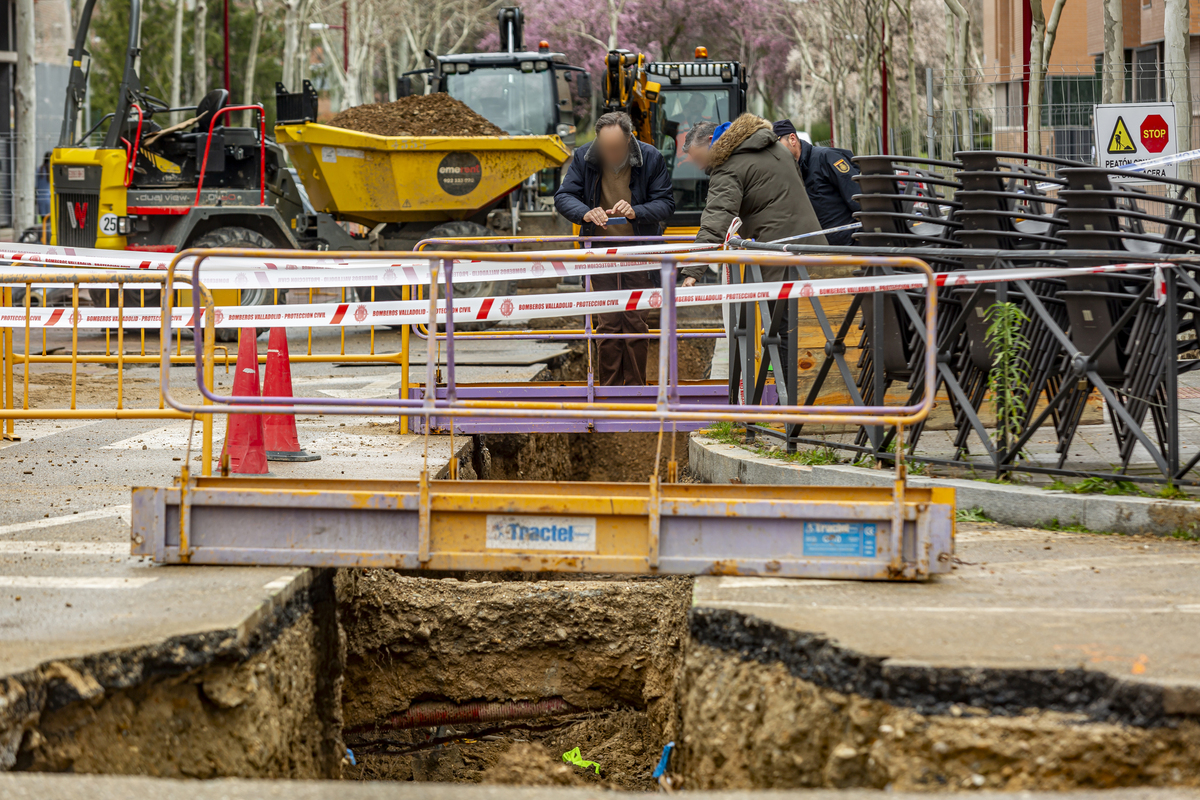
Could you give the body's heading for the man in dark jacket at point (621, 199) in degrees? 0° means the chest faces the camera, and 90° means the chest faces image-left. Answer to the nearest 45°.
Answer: approximately 0°

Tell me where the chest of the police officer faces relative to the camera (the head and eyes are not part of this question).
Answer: to the viewer's left

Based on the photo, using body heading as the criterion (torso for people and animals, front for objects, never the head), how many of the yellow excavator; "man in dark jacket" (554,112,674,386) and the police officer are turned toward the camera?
2

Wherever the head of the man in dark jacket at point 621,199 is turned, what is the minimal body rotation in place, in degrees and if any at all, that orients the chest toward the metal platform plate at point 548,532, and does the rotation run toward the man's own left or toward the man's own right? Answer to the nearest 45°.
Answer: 0° — they already face it

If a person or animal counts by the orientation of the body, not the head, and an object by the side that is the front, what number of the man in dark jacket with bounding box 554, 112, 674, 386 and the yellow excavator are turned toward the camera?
2

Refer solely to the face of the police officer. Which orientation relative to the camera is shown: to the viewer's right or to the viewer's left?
to the viewer's left

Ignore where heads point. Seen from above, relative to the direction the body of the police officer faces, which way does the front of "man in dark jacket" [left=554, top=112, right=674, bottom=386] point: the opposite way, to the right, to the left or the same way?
to the left

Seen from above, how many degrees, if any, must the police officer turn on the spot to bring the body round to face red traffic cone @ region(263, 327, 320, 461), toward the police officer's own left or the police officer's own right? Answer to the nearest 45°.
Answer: approximately 45° to the police officer's own left

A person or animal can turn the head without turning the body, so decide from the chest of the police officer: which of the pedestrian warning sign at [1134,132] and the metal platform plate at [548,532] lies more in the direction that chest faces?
the metal platform plate
